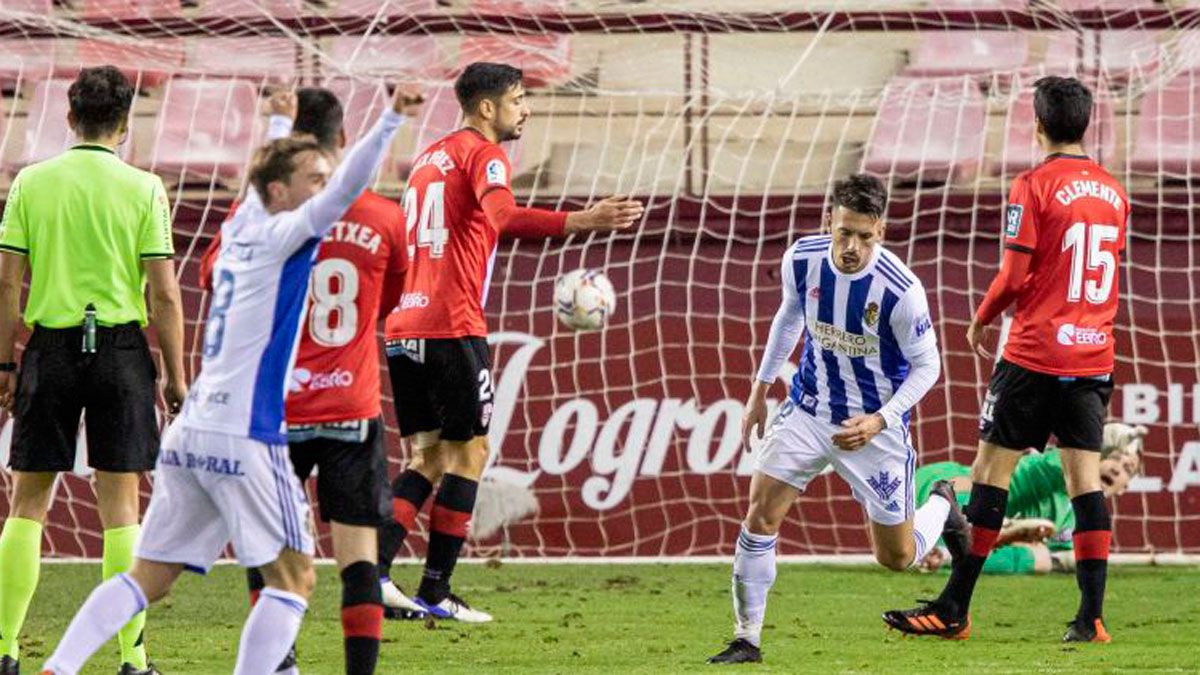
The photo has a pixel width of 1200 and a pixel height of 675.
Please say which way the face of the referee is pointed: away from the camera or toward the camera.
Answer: away from the camera

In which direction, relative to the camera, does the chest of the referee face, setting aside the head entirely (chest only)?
away from the camera

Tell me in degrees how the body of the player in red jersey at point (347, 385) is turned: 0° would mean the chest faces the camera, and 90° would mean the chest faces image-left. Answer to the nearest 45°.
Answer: approximately 180°

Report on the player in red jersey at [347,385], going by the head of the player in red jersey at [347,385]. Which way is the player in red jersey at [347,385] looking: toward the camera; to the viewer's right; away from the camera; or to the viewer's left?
away from the camera

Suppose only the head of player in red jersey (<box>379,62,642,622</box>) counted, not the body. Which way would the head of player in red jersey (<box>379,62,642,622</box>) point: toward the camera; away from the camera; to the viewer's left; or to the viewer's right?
to the viewer's right

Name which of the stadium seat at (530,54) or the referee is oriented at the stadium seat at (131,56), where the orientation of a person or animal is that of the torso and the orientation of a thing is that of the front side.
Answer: the referee

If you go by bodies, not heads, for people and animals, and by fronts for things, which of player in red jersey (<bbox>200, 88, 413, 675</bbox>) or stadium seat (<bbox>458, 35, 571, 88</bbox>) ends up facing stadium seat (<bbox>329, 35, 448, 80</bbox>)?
the player in red jersey

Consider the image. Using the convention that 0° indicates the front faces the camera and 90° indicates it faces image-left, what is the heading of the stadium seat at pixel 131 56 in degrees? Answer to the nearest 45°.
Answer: approximately 0°

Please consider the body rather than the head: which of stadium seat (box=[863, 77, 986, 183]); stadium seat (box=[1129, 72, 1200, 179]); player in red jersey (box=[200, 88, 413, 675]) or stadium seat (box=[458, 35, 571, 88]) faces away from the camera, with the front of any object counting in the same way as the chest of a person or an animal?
the player in red jersey
